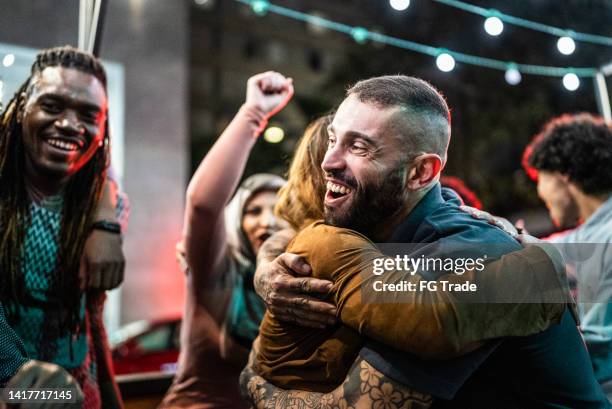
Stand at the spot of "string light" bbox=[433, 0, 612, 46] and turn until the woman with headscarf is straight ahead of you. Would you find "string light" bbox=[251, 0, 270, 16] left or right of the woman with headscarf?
right

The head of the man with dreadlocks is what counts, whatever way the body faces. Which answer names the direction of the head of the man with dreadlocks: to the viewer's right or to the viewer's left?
to the viewer's right

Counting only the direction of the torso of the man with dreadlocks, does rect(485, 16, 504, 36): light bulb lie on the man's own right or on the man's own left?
on the man's own left

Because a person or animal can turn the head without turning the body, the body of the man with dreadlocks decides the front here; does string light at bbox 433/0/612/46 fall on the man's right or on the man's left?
on the man's left

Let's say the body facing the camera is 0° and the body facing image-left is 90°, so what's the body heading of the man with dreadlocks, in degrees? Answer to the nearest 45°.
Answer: approximately 0°

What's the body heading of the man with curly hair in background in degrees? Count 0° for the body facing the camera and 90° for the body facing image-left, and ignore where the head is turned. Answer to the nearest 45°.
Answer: approximately 90°

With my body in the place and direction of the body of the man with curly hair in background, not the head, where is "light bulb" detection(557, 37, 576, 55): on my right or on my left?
on my right

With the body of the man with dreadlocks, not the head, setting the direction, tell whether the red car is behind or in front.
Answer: behind
